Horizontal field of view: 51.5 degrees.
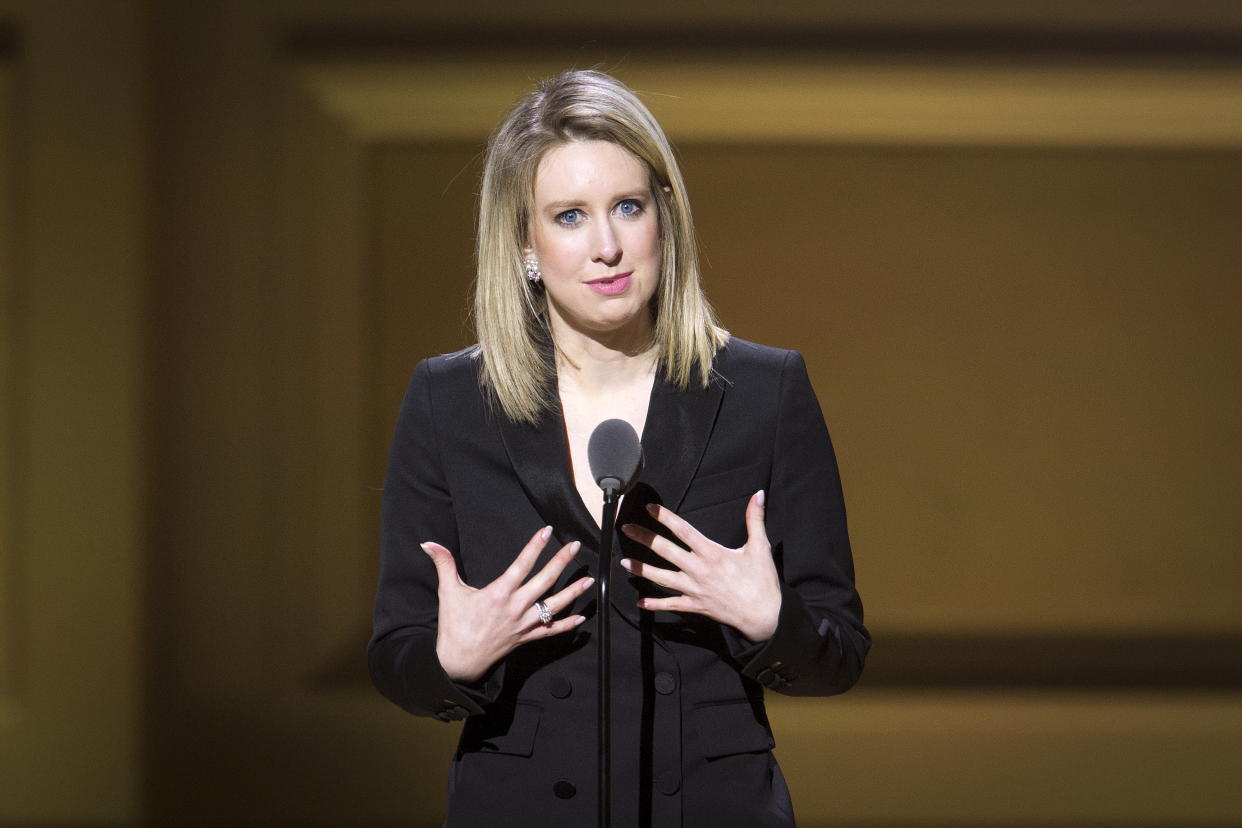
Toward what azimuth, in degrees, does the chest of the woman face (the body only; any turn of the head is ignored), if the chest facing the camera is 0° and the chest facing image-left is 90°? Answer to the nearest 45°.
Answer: approximately 0°
